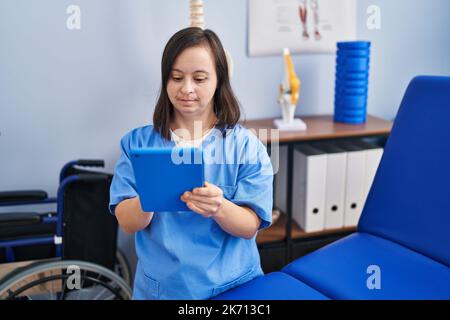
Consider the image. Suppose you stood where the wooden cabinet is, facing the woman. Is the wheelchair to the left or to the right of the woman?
right

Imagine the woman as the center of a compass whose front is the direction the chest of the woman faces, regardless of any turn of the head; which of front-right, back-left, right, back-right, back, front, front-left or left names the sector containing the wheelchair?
back-right

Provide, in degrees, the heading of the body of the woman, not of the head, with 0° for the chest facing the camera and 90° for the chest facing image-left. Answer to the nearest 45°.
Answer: approximately 0°

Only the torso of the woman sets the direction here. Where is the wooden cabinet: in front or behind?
behind
